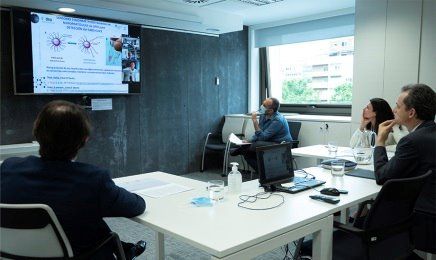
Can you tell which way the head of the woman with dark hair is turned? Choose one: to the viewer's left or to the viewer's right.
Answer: to the viewer's left

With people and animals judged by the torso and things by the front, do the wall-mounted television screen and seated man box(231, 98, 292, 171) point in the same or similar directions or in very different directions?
very different directions

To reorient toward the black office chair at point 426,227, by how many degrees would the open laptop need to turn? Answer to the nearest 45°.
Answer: approximately 45° to its left

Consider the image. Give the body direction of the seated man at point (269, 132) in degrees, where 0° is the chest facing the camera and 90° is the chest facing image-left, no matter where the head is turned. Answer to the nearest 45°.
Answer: approximately 90°

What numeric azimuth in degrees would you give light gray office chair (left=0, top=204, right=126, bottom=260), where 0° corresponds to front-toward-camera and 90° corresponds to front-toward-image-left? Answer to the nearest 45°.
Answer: approximately 225°

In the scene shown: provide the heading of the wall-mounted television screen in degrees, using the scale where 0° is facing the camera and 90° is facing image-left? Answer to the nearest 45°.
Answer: approximately 315°

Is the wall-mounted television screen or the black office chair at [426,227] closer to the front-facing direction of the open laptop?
the black office chair
